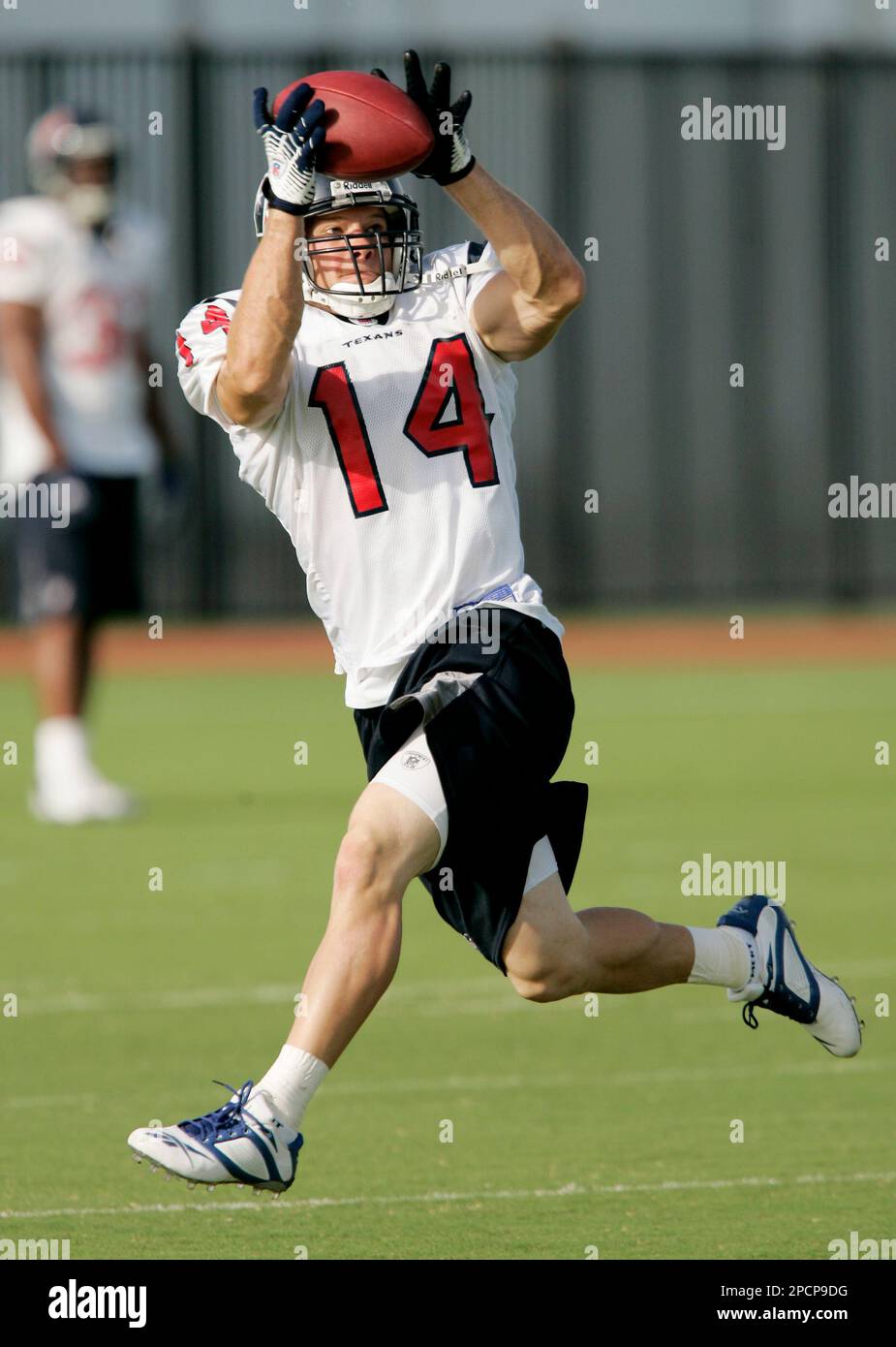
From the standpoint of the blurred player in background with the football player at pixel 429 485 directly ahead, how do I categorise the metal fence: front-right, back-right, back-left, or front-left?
back-left

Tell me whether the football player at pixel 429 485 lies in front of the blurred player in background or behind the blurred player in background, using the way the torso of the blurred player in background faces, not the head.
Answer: in front

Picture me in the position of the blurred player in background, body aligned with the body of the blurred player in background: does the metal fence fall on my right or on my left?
on my left

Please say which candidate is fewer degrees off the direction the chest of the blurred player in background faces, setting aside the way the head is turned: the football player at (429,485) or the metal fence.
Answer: the football player
